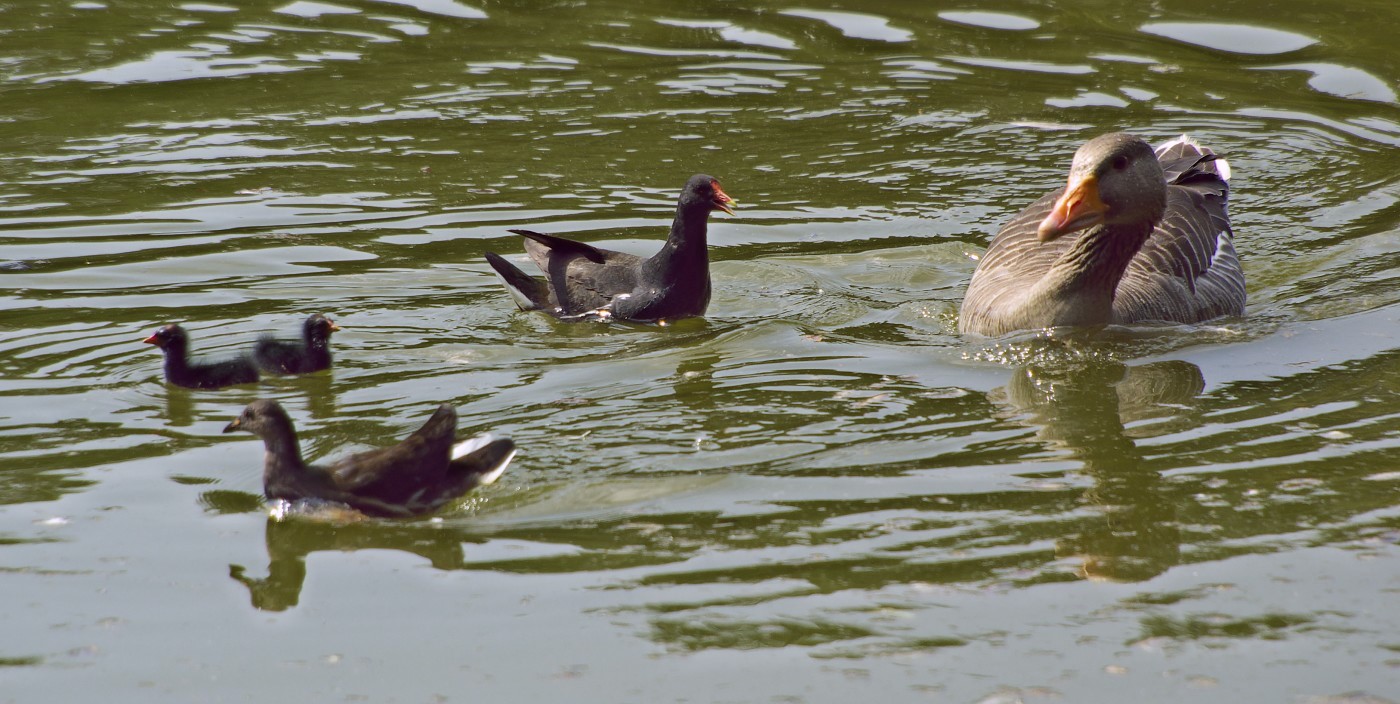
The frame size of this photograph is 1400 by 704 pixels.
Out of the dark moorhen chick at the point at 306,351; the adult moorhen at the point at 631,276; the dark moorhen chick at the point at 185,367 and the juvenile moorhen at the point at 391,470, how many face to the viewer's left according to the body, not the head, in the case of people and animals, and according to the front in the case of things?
2

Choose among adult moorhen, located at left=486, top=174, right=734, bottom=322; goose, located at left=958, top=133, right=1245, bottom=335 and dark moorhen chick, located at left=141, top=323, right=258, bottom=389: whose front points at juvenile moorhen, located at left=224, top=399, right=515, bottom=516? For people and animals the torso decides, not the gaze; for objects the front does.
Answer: the goose

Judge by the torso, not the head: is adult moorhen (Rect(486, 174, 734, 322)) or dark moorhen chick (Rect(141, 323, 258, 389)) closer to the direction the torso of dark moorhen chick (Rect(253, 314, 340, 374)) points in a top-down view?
the adult moorhen

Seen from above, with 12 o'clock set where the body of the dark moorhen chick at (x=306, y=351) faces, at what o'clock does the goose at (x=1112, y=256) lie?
The goose is roughly at 12 o'clock from the dark moorhen chick.

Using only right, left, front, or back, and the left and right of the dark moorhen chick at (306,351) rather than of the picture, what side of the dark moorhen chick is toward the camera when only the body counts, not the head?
right

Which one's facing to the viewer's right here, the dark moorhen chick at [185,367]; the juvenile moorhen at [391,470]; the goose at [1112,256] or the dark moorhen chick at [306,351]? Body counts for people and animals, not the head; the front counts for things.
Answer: the dark moorhen chick at [306,351]

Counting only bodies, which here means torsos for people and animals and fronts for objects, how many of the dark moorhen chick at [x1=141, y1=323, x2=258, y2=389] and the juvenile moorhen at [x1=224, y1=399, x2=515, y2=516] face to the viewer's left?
2

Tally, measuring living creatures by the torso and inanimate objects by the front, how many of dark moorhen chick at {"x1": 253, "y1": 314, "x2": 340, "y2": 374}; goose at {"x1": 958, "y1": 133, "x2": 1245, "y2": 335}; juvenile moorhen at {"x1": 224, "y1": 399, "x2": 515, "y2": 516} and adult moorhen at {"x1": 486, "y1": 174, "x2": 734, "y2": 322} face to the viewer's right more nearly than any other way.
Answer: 2

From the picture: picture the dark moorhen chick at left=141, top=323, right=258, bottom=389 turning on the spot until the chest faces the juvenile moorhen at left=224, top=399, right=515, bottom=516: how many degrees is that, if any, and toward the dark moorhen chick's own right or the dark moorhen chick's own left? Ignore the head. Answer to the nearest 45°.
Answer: approximately 90° to the dark moorhen chick's own left

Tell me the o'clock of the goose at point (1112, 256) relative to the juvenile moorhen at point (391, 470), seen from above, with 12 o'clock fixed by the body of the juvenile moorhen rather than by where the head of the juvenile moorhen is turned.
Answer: The goose is roughly at 5 o'clock from the juvenile moorhen.

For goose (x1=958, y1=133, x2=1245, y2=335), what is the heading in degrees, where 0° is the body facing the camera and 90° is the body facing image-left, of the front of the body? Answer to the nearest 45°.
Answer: approximately 45°

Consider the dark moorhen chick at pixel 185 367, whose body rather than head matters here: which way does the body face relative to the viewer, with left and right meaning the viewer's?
facing to the left of the viewer

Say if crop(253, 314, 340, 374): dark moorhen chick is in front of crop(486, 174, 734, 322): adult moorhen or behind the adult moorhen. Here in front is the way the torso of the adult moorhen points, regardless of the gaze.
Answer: behind

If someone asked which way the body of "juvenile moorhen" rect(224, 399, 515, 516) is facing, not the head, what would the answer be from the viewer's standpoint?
to the viewer's left

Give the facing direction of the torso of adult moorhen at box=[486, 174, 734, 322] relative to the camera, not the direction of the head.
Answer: to the viewer's right
